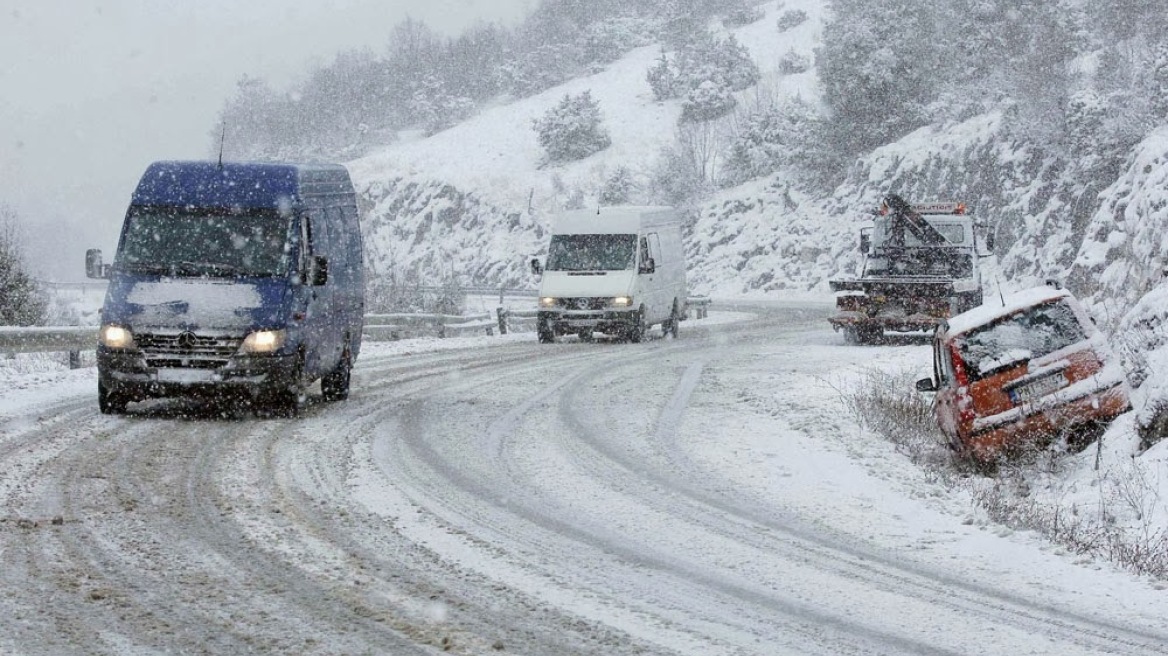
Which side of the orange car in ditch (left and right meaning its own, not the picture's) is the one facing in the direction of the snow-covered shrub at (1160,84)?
front

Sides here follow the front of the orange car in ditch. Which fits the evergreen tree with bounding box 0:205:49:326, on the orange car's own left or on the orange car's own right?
on the orange car's own left

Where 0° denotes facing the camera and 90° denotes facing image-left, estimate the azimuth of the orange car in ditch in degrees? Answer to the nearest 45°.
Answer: approximately 180°

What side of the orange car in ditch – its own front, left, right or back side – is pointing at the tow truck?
front

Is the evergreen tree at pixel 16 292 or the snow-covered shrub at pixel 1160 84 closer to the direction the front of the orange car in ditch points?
the snow-covered shrub

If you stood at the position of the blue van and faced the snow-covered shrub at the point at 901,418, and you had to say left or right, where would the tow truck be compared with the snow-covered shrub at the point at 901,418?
left

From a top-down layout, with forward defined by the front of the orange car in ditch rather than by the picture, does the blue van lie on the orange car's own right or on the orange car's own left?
on the orange car's own left
